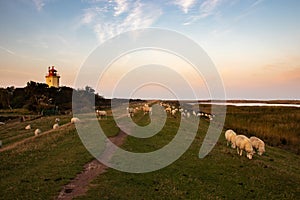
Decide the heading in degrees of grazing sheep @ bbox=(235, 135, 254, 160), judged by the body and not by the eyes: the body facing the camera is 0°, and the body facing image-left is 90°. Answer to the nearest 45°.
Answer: approximately 315°

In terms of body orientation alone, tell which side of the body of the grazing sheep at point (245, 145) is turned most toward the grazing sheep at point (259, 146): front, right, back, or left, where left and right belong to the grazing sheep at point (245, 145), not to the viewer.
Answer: left

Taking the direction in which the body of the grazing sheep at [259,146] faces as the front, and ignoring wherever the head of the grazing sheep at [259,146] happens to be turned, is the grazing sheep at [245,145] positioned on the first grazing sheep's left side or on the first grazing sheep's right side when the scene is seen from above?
on the first grazing sheep's right side

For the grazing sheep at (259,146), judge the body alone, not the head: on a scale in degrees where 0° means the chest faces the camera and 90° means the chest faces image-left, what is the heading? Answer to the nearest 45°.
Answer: approximately 315°
